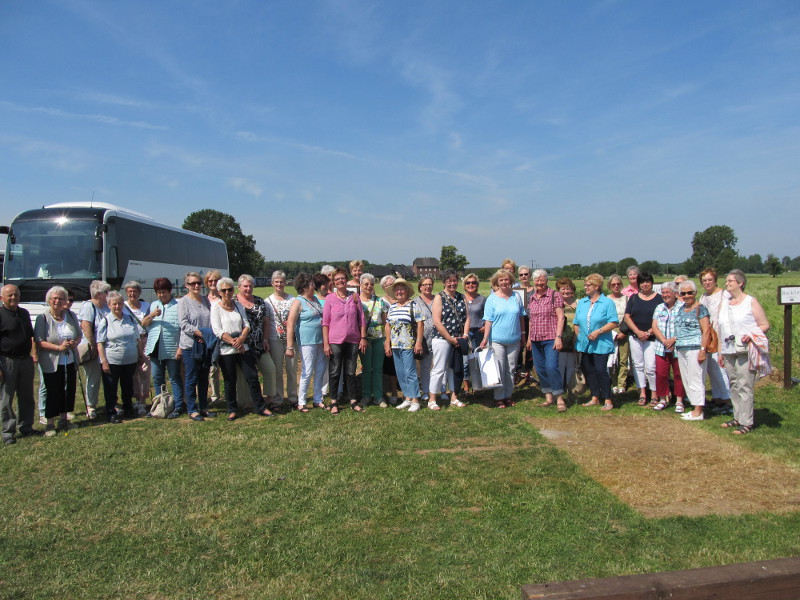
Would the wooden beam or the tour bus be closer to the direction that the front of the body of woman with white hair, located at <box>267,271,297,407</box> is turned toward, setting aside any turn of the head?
the wooden beam

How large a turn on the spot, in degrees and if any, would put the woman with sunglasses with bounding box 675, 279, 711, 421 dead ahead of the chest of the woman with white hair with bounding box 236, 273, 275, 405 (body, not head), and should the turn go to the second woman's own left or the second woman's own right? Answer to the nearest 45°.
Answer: approximately 90° to the second woman's own left

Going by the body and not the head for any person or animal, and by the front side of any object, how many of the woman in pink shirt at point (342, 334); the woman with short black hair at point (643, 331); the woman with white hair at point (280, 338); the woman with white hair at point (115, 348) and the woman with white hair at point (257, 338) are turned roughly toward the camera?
5

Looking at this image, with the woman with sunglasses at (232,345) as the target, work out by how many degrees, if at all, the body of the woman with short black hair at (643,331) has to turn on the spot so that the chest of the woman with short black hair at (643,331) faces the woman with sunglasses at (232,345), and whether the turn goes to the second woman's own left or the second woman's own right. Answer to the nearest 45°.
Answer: approximately 45° to the second woman's own right

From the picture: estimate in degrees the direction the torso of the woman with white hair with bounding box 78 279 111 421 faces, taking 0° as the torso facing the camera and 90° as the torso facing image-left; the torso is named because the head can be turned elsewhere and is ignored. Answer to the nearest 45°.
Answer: approximately 315°

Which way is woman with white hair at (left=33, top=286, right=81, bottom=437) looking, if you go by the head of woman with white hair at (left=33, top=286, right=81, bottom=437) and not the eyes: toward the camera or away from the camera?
toward the camera

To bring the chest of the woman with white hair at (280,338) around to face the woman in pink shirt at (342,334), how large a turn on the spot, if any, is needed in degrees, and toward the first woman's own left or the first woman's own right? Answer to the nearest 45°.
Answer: approximately 45° to the first woman's own left

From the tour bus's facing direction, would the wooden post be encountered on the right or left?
on its left

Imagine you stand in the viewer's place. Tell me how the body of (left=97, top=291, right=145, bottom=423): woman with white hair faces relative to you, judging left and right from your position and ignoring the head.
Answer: facing the viewer

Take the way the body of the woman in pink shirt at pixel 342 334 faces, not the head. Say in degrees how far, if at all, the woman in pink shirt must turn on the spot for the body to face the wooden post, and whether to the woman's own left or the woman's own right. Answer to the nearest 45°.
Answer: approximately 90° to the woman's own left

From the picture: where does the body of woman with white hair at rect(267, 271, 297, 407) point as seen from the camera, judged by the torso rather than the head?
toward the camera

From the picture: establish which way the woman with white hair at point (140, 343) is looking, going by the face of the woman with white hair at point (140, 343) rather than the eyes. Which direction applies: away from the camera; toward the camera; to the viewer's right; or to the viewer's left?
toward the camera

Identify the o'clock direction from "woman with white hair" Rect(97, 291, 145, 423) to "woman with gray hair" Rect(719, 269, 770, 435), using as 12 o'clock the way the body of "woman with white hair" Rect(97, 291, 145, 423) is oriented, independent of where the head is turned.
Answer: "woman with gray hair" Rect(719, 269, 770, 435) is roughly at 10 o'clock from "woman with white hair" Rect(97, 291, 145, 423).

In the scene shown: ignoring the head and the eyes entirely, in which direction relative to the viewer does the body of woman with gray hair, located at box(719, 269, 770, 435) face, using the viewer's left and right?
facing the viewer and to the left of the viewer

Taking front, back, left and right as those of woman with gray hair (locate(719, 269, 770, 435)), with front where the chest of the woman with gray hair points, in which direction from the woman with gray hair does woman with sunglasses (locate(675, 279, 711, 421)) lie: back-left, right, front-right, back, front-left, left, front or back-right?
right

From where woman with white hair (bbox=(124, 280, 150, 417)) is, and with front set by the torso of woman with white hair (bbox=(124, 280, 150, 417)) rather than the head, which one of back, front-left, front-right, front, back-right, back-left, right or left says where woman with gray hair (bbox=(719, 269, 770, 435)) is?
front-left
